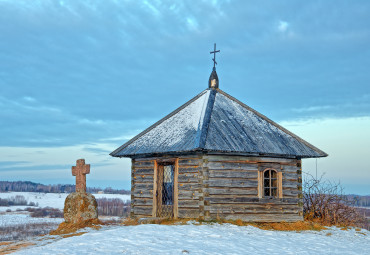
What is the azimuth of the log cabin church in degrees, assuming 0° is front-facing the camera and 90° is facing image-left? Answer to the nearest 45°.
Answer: approximately 45°
